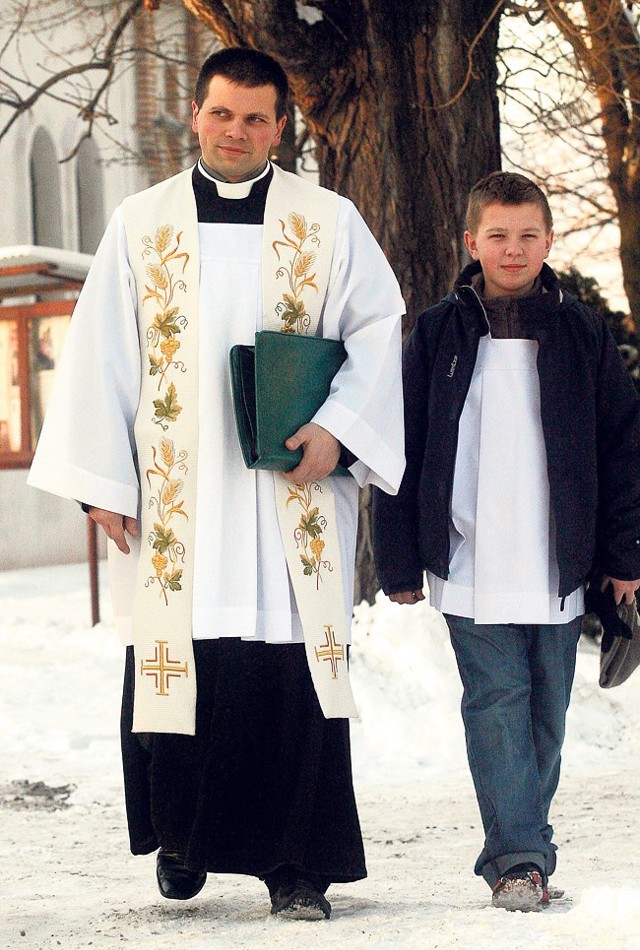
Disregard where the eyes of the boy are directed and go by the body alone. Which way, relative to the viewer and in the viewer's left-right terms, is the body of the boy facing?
facing the viewer

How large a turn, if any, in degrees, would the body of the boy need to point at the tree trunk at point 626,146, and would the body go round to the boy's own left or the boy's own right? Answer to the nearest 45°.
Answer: approximately 180°

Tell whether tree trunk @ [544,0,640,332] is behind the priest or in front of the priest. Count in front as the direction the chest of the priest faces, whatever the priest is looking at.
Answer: behind

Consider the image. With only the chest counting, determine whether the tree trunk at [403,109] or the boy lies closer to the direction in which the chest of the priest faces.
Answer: the boy

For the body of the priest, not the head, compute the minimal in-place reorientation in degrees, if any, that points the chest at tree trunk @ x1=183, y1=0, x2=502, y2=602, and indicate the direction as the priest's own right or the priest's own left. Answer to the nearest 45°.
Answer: approximately 180°

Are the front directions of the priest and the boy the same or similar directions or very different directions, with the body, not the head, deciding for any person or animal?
same or similar directions

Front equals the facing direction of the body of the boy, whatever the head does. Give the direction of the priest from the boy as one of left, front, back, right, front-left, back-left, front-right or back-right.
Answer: right

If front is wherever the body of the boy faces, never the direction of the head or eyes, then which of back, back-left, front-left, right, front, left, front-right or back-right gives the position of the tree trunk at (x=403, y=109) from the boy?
back

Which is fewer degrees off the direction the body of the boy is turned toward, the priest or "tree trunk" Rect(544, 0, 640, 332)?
the priest

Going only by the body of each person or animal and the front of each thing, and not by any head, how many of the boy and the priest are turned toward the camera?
2

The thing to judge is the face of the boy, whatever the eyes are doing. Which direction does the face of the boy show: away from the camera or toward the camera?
toward the camera

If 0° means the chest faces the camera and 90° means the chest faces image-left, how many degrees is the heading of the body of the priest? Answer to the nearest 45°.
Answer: approximately 0°

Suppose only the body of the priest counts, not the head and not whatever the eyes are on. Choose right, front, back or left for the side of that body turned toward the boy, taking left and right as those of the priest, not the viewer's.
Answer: left
